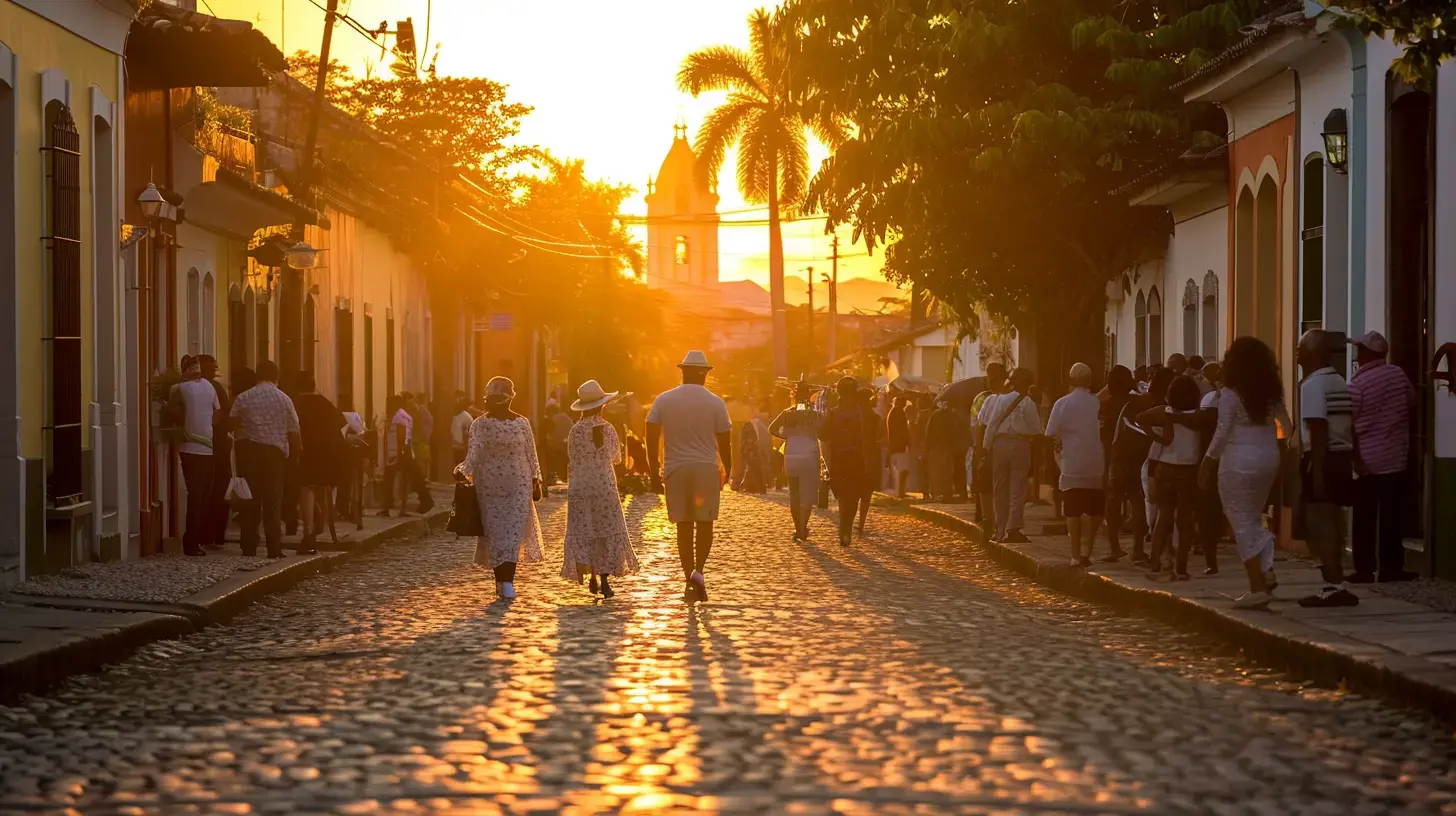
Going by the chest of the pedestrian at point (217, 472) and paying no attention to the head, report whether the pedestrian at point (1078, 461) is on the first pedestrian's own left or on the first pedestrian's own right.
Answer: on the first pedestrian's own right

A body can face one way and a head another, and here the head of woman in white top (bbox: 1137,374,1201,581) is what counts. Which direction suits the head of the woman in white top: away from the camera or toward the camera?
away from the camera

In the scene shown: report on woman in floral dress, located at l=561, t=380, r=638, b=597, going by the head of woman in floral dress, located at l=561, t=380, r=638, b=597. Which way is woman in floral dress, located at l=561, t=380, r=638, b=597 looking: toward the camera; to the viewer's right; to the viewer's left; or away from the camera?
away from the camera

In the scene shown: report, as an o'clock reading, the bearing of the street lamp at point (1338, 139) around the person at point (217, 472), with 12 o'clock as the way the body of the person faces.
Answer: The street lamp is roughly at 4 o'clock from the person.

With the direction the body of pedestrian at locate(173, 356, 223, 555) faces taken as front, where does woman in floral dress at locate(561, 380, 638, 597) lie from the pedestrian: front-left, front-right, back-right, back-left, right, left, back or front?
back-right

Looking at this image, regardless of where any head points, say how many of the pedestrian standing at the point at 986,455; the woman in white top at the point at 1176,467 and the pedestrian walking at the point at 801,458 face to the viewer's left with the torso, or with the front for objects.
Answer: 0

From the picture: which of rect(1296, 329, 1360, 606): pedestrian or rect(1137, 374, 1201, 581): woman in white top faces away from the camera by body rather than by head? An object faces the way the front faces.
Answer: the woman in white top

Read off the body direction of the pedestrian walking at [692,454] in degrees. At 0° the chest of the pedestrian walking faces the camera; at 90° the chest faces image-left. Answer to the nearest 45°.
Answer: approximately 180°

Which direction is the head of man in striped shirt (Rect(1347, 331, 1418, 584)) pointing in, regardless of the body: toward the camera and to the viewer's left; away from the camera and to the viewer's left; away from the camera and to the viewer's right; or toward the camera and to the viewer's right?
away from the camera and to the viewer's left

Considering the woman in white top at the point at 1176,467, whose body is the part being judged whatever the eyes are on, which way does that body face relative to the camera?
away from the camera

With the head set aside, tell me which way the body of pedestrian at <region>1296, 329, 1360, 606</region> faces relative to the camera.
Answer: to the viewer's left

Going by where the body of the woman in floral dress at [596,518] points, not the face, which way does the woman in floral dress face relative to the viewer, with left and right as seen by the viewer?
facing away from the viewer

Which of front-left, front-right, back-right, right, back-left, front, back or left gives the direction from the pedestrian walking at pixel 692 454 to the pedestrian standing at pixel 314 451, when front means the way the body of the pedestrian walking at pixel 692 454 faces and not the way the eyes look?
front-left

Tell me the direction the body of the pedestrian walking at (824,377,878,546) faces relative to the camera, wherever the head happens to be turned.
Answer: away from the camera
